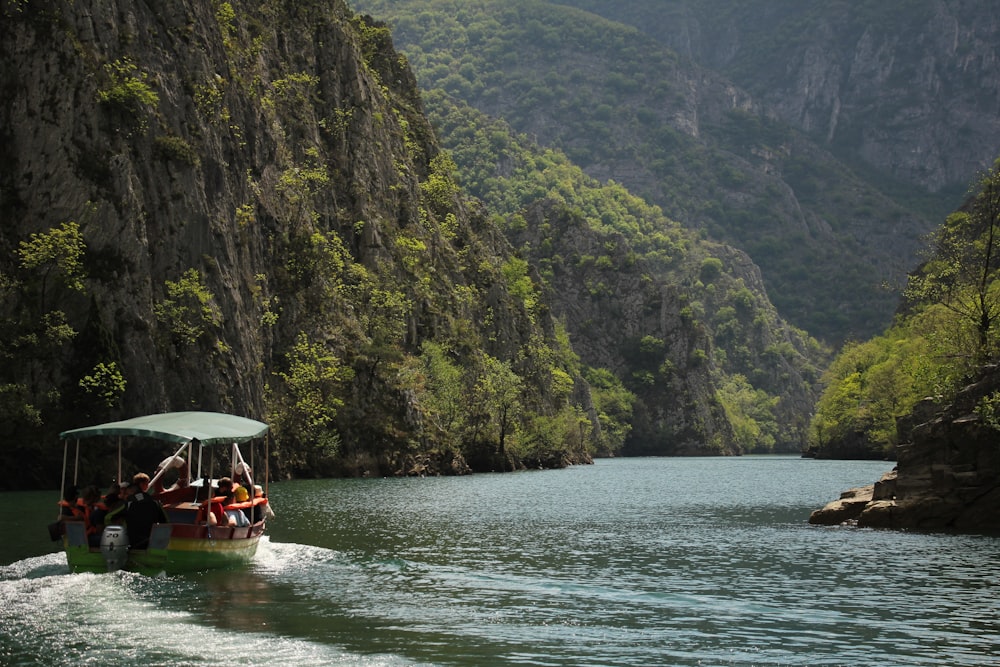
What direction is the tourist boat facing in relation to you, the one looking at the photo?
facing away from the viewer and to the right of the viewer

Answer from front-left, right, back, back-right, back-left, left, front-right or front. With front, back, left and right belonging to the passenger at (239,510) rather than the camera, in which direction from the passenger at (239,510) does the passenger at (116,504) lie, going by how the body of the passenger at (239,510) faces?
front-left

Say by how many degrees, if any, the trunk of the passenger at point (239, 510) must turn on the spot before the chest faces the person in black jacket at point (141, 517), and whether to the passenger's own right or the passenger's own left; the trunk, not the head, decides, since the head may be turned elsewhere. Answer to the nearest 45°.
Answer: approximately 45° to the passenger's own left

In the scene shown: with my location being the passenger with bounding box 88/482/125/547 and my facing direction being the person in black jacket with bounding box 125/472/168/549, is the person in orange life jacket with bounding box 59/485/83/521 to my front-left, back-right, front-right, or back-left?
back-left

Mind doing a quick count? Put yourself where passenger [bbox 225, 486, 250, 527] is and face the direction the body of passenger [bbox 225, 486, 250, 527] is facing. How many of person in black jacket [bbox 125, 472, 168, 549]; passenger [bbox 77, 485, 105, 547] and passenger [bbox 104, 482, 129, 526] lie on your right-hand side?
0

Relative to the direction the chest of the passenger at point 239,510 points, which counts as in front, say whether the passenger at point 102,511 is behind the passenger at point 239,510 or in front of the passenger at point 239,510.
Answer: in front
